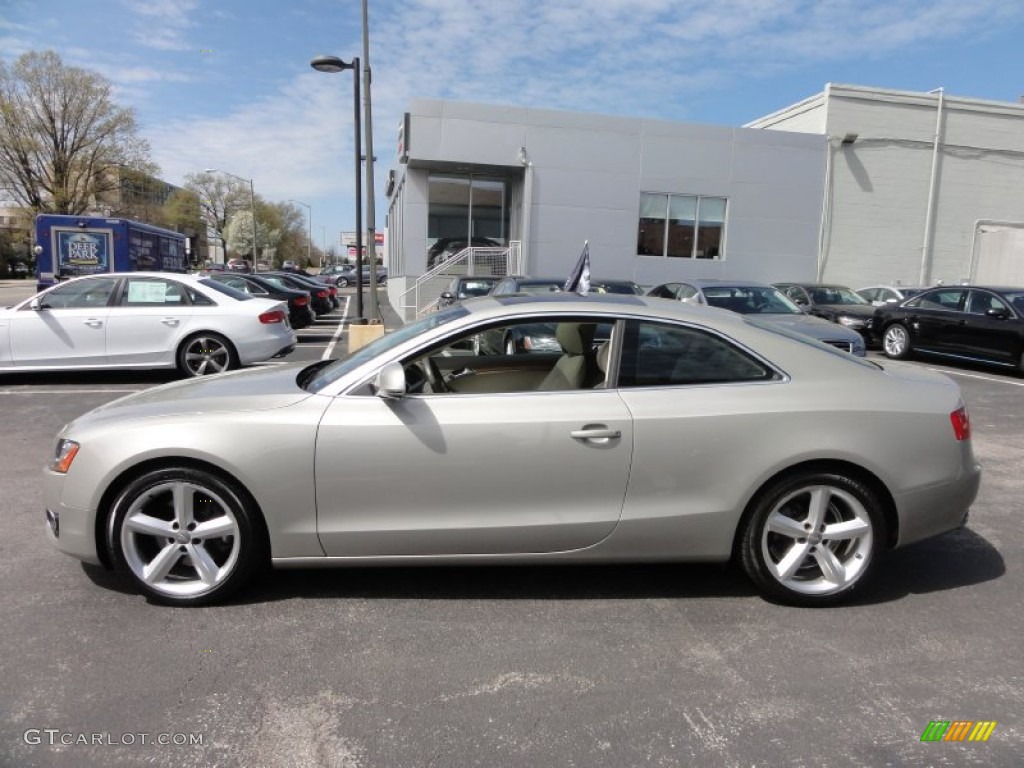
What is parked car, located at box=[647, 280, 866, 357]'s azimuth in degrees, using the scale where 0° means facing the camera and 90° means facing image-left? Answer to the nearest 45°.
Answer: approximately 315°

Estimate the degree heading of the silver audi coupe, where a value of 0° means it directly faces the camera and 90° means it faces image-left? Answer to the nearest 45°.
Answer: approximately 90°

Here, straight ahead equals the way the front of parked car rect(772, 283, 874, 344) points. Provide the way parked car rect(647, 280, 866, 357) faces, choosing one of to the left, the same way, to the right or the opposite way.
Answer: the same way

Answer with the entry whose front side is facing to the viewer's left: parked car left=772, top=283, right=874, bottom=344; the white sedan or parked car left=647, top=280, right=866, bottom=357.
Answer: the white sedan

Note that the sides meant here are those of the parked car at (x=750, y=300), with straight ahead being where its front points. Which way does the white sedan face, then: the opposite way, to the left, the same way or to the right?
to the right

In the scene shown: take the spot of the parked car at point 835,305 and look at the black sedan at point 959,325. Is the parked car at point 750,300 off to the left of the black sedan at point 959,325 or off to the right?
right

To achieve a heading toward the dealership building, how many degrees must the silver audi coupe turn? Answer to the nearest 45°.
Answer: approximately 90° to its right

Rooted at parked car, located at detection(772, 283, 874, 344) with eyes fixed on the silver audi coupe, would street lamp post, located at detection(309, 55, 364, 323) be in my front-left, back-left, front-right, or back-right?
front-right

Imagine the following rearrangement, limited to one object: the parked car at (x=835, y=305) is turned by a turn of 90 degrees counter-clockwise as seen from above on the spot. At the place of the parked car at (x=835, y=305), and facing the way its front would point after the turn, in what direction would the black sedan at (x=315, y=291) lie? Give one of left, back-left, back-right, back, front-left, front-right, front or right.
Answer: back-left

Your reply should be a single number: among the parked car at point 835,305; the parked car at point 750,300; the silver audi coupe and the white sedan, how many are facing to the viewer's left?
2

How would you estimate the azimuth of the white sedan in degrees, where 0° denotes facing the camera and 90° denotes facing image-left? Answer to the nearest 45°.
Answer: approximately 90°

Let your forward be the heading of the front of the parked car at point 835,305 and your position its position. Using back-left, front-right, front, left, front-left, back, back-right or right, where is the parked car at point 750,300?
front-right
